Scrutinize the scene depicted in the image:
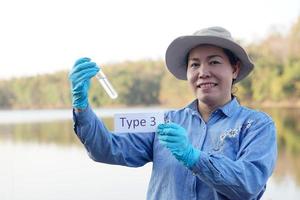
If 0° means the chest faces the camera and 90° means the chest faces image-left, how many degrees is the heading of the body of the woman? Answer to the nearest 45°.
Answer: approximately 45°
